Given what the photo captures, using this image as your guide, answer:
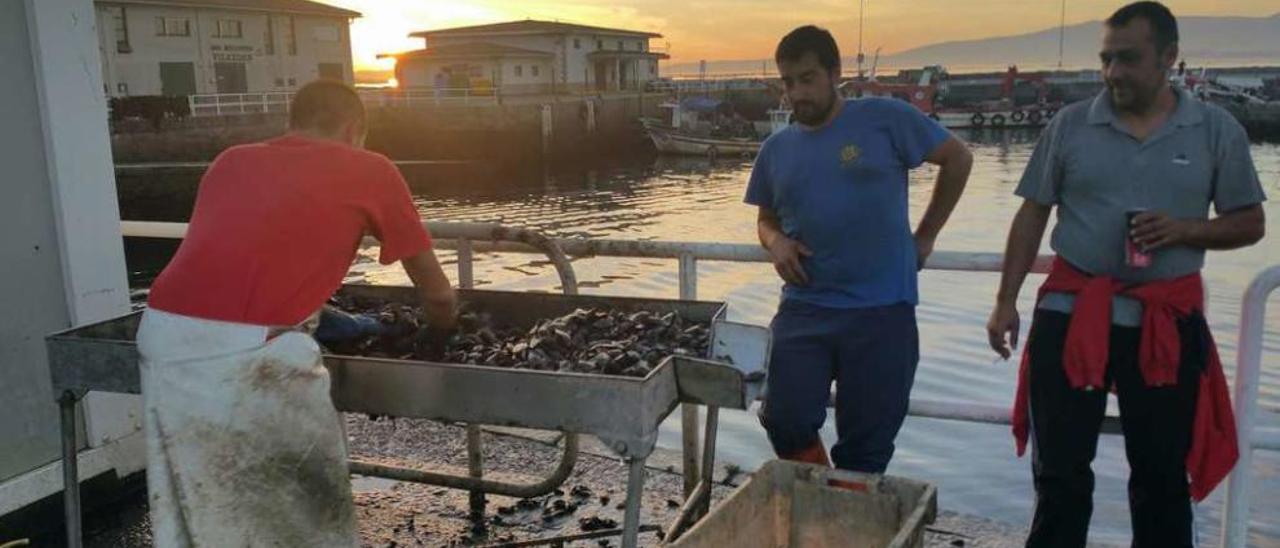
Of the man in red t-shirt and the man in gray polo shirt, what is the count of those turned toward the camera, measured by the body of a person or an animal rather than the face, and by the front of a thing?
1

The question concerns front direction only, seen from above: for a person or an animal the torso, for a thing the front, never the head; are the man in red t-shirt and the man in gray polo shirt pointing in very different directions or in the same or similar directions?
very different directions

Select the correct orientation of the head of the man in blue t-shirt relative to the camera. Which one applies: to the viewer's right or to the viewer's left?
to the viewer's left

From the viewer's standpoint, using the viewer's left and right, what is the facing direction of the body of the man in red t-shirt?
facing away from the viewer and to the right of the viewer

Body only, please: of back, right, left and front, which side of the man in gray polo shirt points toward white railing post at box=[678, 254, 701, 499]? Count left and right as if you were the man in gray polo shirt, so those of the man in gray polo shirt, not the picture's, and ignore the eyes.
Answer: right

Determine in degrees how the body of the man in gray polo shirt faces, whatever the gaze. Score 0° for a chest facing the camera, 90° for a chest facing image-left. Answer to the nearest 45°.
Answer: approximately 0°

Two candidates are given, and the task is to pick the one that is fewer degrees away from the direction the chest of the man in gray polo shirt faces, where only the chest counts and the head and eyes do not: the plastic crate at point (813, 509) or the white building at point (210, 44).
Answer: the plastic crate
